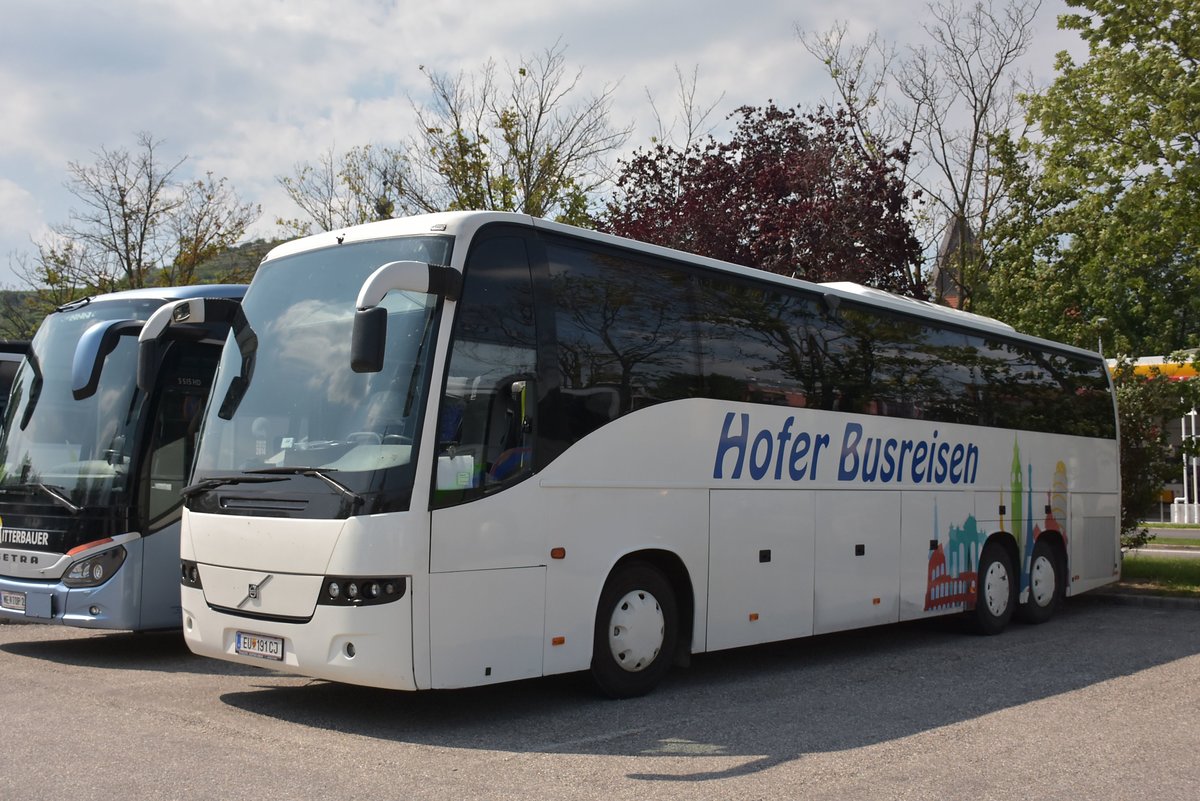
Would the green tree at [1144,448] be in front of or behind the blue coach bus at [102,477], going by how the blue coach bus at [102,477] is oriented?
behind

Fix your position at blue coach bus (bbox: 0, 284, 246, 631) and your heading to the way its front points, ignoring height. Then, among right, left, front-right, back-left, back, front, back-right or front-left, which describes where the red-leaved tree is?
back

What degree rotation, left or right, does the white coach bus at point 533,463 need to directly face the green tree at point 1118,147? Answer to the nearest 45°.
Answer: approximately 180°

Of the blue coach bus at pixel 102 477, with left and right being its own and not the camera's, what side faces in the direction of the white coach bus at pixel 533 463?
left

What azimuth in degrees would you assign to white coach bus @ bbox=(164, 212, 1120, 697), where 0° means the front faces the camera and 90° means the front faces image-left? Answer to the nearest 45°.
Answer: approximately 45°

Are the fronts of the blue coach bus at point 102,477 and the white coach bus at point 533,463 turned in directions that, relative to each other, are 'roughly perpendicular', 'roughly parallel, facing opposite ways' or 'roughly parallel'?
roughly parallel

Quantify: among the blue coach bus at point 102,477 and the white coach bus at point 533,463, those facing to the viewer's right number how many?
0

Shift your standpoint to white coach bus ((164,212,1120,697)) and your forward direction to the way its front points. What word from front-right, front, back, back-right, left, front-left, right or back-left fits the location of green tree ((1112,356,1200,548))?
back
